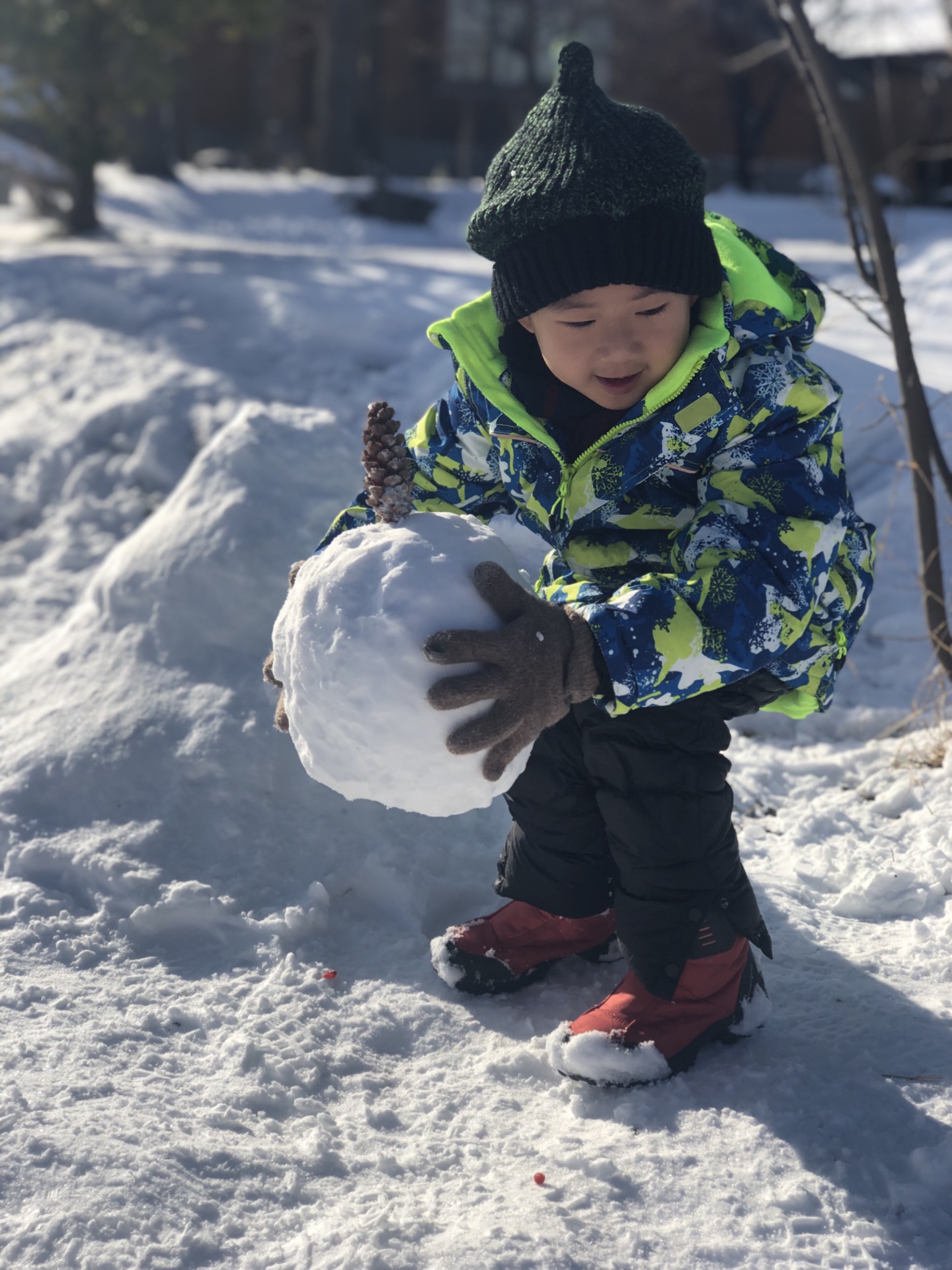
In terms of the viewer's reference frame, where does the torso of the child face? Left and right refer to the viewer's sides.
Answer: facing the viewer and to the left of the viewer

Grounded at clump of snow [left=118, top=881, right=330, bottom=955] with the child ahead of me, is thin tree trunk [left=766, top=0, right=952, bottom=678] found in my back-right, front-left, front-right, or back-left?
front-left

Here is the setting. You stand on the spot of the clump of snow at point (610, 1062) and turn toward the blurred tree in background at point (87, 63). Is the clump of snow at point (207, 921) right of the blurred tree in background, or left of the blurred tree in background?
left

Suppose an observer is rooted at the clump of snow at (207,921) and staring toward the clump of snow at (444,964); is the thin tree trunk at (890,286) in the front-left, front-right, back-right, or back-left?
front-left
